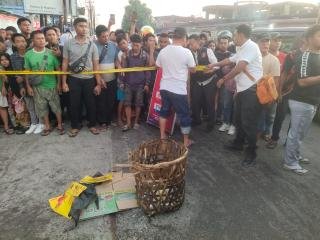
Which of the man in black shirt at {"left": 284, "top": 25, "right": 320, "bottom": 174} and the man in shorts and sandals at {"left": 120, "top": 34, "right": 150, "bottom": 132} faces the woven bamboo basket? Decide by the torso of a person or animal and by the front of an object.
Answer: the man in shorts and sandals

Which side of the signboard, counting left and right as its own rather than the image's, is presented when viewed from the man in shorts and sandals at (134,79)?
front

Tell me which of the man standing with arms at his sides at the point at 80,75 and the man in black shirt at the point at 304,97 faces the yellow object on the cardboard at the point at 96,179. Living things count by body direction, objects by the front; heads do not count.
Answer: the man standing with arms at his sides

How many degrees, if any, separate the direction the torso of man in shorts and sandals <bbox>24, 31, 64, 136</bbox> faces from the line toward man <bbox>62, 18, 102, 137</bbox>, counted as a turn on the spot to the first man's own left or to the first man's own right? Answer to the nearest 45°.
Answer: approximately 90° to the first man's own left

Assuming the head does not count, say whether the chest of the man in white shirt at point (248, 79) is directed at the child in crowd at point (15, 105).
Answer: yes

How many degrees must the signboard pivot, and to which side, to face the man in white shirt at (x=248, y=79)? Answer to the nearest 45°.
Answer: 0° — it already faces them

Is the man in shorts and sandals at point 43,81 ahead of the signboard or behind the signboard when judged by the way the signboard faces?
ahead

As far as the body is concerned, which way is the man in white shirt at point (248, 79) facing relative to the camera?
to the viewer's left

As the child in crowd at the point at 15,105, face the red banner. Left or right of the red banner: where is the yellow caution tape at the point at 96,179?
right

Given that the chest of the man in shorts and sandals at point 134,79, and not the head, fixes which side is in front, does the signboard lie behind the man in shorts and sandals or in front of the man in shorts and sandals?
behind

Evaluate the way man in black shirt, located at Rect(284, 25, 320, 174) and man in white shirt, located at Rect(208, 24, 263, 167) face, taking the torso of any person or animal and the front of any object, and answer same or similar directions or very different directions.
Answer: very different directions

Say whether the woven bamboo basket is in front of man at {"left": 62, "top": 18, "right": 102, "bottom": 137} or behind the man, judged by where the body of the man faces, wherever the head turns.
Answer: in front

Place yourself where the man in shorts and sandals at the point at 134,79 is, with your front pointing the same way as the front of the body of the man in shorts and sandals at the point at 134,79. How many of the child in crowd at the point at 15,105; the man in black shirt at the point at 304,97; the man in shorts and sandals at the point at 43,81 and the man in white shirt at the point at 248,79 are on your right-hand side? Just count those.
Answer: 2
